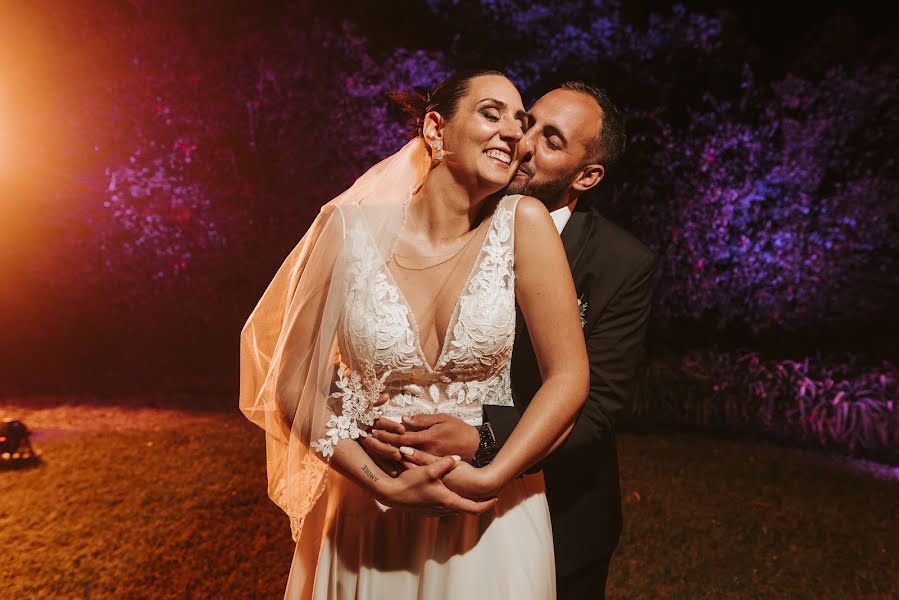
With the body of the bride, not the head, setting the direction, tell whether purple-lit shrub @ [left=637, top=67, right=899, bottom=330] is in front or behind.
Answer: behind

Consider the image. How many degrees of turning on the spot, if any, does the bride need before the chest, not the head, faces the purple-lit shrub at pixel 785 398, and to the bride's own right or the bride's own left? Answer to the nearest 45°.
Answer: approximately 135° to the bride's own left

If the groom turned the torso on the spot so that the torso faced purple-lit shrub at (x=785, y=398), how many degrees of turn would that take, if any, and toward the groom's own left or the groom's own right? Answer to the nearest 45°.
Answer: approximately 180°

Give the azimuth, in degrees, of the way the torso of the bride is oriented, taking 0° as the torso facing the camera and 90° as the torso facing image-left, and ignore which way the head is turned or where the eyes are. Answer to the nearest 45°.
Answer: approximately 0°

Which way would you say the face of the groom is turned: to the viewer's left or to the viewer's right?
to the viewer's left

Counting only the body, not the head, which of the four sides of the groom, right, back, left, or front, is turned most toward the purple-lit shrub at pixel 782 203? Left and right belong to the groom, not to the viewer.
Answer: back

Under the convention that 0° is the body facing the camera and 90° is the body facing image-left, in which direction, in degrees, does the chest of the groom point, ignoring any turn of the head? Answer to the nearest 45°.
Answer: approximately 45°
